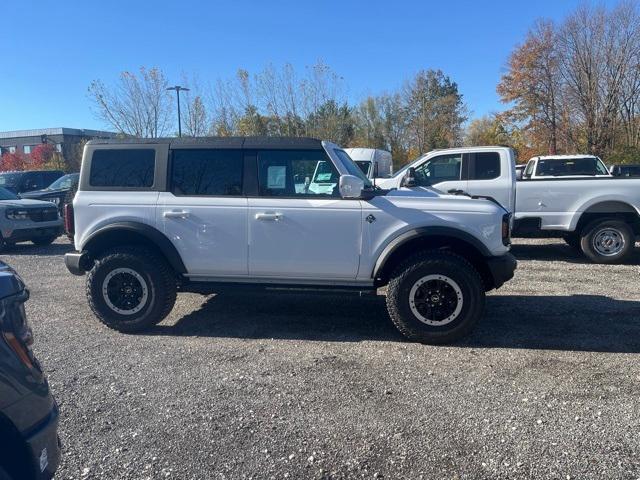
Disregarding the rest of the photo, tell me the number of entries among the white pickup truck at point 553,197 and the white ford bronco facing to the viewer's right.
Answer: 1

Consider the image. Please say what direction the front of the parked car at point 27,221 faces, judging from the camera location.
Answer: facing the viewer and to the right of the viewer

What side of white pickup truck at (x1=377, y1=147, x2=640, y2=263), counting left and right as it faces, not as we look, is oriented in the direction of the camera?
left

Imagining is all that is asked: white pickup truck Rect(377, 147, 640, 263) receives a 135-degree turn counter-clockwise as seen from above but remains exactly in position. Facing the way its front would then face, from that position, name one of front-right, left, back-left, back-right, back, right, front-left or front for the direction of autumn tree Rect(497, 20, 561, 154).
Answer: back-left

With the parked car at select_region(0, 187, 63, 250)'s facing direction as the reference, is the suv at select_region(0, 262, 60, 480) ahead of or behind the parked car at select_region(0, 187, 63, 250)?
ahead

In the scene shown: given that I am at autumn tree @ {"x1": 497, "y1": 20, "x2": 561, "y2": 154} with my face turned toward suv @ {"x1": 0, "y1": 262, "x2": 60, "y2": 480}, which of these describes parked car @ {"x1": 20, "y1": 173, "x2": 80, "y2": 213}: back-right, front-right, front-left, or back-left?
front-right

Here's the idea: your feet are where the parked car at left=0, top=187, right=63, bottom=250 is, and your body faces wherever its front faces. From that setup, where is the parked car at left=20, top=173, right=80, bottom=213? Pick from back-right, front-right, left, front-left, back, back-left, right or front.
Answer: back-left

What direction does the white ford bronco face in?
to the viewer's right

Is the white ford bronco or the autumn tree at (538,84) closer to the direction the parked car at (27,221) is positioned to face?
the white ford bronco

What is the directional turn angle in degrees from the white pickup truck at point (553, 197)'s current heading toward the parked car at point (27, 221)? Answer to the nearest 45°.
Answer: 0° — it already faces it

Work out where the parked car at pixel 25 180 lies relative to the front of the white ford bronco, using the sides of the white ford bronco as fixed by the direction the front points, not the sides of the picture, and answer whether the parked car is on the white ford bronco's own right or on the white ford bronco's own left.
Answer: on the white ford bronco's own left

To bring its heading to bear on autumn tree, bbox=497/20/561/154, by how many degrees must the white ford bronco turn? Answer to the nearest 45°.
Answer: approximately 45° to its left

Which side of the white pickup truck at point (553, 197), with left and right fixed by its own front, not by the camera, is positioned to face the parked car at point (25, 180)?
front

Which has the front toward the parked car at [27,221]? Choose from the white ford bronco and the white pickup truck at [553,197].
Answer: the white pickup truck
